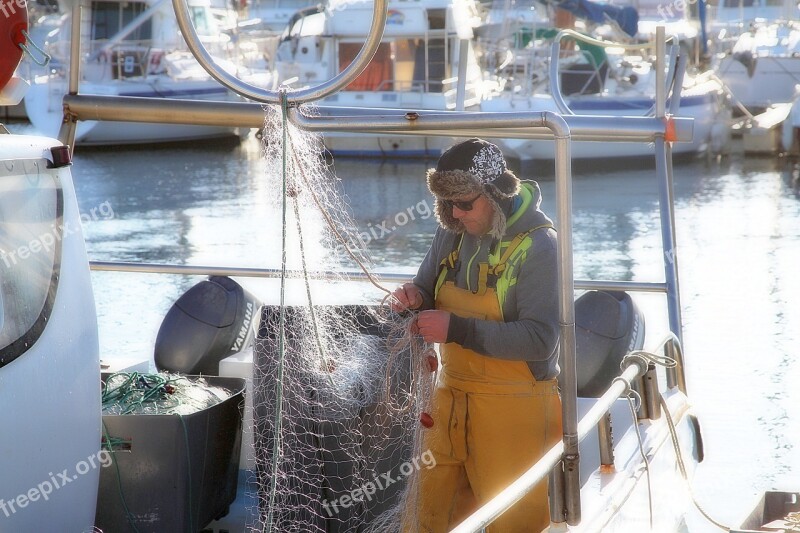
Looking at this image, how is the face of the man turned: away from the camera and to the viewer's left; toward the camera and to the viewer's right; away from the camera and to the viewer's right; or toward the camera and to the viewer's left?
toward the camera and to the viewer's left

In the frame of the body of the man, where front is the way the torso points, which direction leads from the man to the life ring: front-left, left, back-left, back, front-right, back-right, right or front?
front-right

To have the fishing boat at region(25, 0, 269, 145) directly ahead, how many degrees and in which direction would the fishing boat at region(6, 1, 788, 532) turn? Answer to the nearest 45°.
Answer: approximately 135° to its right

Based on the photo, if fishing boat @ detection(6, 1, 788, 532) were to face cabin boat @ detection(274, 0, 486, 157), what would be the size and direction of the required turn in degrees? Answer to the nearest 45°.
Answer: approximately 135° to its right

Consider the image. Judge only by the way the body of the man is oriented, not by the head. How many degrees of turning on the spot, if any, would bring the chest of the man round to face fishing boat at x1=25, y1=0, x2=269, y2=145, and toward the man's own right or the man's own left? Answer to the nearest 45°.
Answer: approximately 135° to the man's own right

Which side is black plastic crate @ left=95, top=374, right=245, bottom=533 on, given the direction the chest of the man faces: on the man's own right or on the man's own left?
on the man's own right

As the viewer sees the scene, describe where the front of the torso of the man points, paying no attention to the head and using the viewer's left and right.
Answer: facing the viewer and to the left of the viewer
